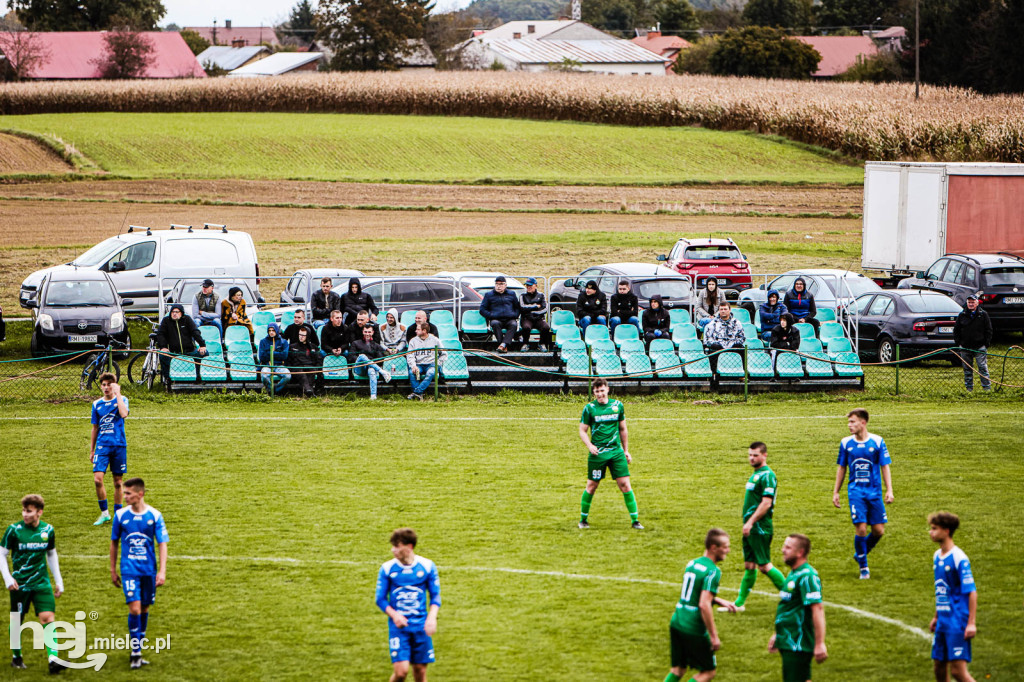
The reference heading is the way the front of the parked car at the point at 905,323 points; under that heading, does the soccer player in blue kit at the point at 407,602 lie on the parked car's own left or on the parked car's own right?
on the parked car's own left

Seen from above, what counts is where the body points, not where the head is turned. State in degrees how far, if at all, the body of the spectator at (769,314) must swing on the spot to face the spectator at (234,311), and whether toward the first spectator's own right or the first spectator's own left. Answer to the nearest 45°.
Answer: approximately 90° to the first spectator's own right

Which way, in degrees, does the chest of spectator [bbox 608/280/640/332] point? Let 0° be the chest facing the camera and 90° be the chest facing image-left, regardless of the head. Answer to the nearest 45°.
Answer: approximately 0°

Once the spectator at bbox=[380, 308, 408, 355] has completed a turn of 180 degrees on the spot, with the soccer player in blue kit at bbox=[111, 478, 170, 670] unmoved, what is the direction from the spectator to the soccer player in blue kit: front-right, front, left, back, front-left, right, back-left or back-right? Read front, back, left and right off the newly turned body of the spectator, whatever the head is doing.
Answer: back

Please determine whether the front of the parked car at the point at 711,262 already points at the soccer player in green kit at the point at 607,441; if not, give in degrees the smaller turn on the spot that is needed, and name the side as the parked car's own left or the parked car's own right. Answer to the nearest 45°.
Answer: approximately 180°

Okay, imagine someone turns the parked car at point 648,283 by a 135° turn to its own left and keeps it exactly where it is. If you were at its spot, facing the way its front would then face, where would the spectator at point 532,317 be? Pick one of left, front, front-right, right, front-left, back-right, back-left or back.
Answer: front-right

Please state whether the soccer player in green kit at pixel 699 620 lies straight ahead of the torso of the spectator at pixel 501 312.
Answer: yes

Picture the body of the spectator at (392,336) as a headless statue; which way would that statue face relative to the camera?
toward the camera

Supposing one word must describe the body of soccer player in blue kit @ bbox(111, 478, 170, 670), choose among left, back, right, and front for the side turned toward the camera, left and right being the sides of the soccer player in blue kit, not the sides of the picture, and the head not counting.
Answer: front

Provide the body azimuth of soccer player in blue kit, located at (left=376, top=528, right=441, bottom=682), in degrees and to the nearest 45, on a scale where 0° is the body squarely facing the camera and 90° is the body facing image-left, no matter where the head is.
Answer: approximately 0°

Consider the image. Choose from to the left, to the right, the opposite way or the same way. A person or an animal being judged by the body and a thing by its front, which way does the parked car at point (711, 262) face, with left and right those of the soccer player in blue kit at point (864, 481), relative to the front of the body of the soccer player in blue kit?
the opposite way

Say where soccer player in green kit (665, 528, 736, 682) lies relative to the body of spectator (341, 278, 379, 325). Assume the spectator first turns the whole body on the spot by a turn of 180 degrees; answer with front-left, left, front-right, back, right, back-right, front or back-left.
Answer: back

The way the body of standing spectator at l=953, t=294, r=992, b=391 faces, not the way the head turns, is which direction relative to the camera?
toward the camera

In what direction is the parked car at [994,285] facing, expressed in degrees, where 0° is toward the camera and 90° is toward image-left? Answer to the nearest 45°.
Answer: approximately 135°

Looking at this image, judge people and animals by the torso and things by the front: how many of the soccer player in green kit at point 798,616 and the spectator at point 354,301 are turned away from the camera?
0

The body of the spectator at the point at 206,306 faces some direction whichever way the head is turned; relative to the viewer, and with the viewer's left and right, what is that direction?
facing the viewer

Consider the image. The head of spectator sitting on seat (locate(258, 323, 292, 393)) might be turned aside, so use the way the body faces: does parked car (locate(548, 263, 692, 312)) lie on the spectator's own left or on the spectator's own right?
on the spectator's own left

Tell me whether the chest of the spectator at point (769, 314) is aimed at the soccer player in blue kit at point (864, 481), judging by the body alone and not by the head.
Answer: yes
